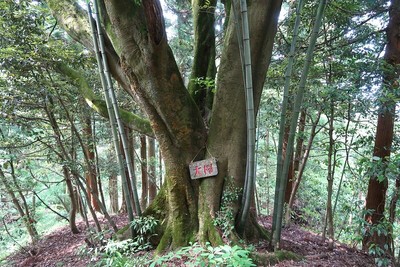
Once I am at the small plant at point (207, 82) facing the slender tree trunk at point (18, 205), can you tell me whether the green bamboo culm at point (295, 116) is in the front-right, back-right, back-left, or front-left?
back-left

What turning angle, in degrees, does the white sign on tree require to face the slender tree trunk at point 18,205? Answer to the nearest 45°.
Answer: approximately 135° to its right

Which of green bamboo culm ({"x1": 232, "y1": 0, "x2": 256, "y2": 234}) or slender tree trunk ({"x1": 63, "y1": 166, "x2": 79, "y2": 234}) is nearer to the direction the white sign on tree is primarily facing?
the green bamboo culm

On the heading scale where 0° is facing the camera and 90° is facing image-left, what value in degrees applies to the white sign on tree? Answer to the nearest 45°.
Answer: approximately 0°

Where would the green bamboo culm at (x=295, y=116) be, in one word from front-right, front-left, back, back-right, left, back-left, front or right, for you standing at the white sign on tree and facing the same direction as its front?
front-left

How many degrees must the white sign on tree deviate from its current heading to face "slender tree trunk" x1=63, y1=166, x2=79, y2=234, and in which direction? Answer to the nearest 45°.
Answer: approximately 135° to its right
